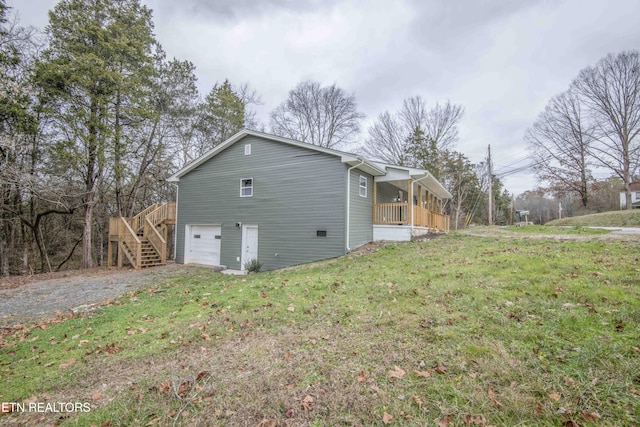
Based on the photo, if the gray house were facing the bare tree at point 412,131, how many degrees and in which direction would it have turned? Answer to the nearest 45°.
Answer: approximately 90° to its left

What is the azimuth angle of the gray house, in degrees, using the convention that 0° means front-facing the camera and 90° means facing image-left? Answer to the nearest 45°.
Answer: approximately 315°

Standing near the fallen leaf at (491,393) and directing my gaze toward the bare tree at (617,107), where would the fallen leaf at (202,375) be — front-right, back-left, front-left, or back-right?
back-left

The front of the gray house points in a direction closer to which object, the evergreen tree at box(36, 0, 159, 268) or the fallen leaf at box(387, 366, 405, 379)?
the fallen leaf

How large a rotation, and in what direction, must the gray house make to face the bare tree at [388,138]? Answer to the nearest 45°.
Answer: approximately 90° to its left

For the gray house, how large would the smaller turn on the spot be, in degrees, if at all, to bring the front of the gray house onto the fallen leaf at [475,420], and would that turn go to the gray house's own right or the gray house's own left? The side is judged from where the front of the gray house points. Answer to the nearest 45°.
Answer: approximately 45° to the gray house's own right

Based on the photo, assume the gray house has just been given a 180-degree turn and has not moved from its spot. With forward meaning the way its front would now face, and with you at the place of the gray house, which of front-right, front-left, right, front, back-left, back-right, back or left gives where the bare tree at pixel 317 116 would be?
front-right

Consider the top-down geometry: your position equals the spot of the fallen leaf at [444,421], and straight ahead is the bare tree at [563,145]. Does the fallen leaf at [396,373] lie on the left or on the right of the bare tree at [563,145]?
left

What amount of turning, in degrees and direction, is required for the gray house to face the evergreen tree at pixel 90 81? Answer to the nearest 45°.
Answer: approximately 135° to its right
